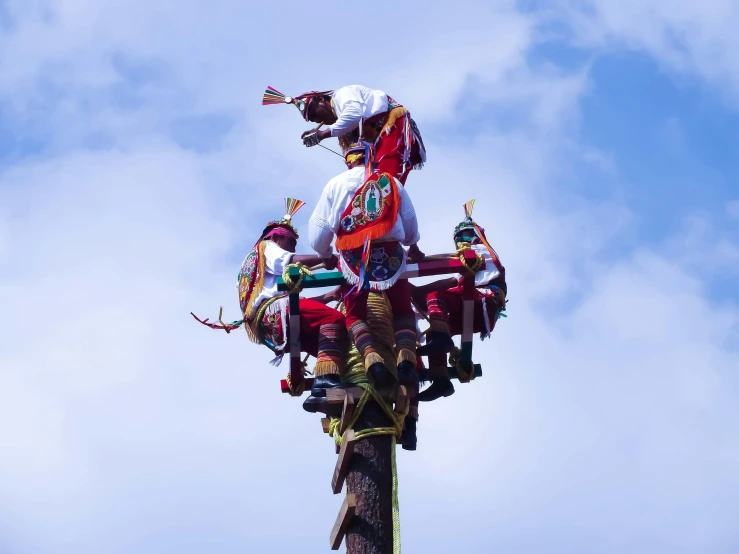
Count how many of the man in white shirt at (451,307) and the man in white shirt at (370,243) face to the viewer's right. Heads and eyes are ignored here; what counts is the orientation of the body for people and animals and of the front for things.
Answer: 0

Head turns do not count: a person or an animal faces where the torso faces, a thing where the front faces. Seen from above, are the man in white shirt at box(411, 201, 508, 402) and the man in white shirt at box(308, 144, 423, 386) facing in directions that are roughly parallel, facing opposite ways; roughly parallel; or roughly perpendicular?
roughly perpendicular

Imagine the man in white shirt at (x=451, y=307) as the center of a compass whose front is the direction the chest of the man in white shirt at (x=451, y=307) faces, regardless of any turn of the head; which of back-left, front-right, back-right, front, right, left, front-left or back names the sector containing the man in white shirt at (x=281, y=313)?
front

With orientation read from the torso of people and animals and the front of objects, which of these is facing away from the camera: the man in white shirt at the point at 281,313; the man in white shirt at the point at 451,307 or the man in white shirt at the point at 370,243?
the man in white shirt at the point at 370,243

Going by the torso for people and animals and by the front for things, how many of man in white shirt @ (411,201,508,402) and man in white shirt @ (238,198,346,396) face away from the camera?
0

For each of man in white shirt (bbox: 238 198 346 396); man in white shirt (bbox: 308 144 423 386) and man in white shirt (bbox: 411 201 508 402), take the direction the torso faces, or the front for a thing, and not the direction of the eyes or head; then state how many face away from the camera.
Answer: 1

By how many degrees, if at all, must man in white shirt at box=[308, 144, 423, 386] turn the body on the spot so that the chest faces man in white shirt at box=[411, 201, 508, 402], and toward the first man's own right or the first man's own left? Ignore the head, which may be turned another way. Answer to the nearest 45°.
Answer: approximately 45° to the first man's own right

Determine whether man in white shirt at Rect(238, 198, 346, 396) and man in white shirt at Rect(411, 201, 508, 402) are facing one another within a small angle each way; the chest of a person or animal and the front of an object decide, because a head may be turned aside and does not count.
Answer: yes

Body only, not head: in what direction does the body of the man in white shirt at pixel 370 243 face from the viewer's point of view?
away from the camera

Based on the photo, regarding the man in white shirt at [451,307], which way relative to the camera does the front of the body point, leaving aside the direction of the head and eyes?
to the viewer's left

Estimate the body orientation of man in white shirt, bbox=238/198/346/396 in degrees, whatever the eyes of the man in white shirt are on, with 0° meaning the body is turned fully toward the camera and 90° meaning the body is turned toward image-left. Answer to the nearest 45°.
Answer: approximately 270°

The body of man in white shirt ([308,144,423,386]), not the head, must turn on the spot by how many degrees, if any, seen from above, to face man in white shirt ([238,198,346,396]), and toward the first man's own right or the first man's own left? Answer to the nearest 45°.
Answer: approximately 45° to the first man's own left

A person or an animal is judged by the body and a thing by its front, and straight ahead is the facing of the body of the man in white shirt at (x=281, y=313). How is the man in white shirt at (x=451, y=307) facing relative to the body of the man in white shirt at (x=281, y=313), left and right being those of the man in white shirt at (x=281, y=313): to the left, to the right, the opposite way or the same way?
the opposite way

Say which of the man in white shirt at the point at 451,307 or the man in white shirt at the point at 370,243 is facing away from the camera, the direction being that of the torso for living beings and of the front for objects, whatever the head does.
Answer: the man in white shirt at the point at 370,243
